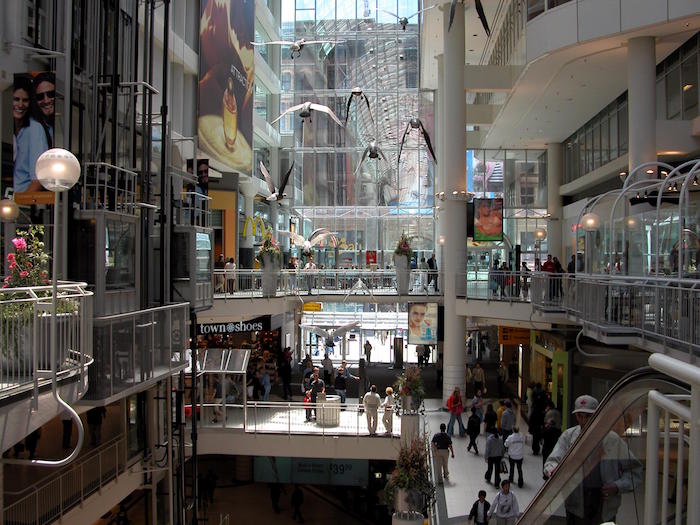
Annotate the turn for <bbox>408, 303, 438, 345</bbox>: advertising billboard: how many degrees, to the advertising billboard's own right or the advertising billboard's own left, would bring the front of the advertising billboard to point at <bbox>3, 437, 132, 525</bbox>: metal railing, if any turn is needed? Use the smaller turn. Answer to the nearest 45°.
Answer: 0° — it already faces it

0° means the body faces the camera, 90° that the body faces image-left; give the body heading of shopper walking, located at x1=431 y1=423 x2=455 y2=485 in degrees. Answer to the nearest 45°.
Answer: approximately 180°

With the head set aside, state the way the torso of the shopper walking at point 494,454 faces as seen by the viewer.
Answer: away from the camera

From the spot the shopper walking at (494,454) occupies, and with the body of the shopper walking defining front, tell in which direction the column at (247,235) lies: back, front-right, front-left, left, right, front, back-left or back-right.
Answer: front-left

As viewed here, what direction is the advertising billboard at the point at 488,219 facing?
toward the camera

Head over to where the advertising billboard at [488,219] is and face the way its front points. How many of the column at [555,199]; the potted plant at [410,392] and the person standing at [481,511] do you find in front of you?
2

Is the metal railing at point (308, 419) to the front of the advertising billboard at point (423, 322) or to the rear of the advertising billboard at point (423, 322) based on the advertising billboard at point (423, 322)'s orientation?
to the front

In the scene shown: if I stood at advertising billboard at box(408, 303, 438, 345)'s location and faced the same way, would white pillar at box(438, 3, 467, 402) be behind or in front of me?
in front

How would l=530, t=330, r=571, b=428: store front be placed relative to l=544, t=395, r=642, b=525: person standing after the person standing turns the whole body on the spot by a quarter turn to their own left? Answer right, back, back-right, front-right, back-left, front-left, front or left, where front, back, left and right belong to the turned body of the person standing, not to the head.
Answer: back-left

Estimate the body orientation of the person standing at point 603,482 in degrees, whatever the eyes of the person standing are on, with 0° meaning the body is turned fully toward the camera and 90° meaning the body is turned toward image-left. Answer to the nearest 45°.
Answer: approximately 45°
